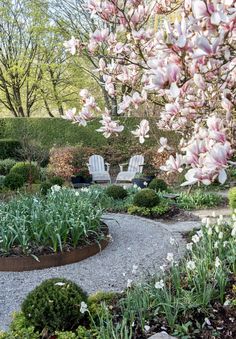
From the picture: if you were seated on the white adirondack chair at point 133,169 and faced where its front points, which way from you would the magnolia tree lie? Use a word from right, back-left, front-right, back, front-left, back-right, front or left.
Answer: front-left

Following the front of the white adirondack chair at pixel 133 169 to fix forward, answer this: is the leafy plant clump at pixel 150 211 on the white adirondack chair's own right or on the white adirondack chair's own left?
on the white adirondack chair's own left

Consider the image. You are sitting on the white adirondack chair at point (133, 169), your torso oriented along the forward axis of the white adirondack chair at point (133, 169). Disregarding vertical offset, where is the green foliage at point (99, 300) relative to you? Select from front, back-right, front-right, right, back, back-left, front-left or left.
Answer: front-left

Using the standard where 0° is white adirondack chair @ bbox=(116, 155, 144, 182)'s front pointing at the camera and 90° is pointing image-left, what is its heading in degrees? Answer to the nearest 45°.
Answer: approximately 45°

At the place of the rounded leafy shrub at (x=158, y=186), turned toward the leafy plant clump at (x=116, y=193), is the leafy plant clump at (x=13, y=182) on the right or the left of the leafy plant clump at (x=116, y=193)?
right

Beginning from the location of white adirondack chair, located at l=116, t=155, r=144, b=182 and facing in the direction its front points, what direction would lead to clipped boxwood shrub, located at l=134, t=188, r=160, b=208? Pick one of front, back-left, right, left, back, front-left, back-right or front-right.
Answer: front-left

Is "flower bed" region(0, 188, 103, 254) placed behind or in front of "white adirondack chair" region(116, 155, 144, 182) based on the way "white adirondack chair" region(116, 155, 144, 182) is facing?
in front

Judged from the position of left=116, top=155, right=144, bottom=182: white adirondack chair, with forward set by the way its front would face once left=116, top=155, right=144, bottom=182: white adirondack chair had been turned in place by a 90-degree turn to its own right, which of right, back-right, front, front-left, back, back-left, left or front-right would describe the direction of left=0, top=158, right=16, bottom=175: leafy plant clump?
front-left

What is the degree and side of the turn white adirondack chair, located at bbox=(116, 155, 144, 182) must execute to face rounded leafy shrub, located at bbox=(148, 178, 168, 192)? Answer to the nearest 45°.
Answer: approximately 45° to its left
